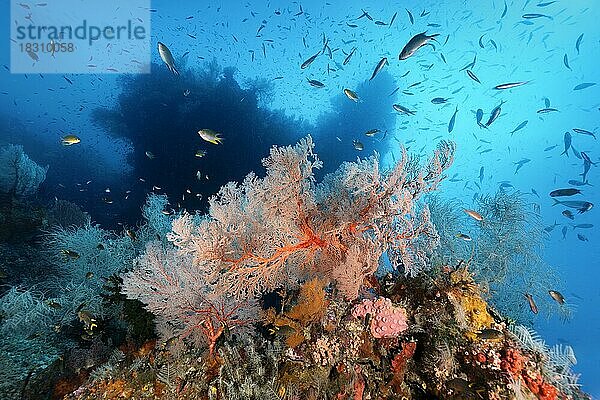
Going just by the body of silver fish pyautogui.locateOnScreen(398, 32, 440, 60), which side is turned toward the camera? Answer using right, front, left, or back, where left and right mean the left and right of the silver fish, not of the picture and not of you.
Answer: left
